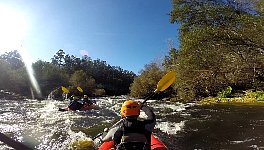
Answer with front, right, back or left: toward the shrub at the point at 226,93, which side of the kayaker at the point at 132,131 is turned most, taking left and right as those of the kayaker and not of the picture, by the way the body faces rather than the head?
front

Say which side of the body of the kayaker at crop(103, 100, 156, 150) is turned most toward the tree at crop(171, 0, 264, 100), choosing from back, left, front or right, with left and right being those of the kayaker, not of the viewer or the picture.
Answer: front

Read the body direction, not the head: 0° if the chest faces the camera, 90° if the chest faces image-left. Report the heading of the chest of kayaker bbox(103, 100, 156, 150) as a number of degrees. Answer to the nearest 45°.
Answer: approximately 180°
